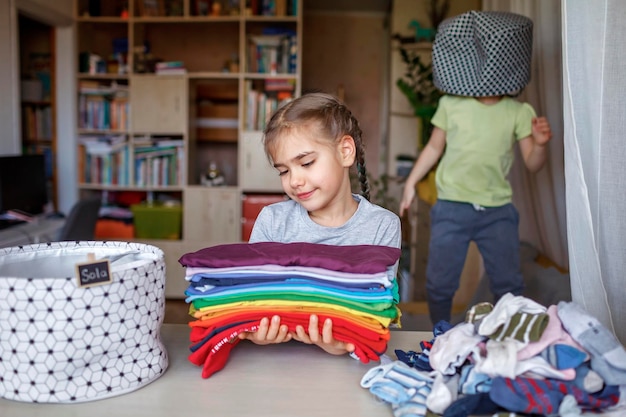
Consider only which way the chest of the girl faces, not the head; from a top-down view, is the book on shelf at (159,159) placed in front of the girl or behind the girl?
behind

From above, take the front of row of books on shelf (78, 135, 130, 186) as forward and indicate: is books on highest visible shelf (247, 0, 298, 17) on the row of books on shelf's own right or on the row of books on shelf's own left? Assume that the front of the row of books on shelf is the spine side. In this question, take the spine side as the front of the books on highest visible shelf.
on the row of books on shelf's own left

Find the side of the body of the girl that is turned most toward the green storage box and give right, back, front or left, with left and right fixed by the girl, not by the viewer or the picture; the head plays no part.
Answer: back

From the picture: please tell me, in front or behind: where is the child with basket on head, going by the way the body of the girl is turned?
behind

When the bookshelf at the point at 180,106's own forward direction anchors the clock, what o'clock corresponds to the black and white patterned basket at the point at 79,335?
The black and white patterned basket is roughly at 12 o'clock from the bookshelf.
